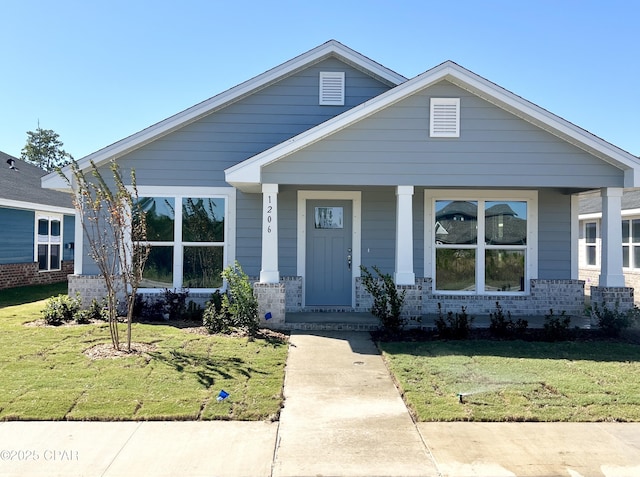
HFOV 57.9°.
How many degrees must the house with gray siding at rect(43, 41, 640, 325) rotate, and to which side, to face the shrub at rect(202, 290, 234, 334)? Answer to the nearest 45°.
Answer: approximately 45° to its right

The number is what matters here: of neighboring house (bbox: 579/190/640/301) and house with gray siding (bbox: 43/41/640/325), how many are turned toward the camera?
2

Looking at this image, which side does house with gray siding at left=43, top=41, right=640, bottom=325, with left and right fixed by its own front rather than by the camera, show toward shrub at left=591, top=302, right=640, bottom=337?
left

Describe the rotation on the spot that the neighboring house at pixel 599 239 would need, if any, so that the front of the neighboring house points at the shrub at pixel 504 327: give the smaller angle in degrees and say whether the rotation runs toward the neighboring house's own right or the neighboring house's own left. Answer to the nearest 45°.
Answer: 0° — it already faces it

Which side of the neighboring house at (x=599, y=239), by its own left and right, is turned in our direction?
front

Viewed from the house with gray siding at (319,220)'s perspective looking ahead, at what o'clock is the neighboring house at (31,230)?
The neighboring house is roughly at 4 o'clock from the house with gray siding.

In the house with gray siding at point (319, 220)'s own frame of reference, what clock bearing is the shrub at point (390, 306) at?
The shrub is roughly at 11 o'clock from the house with gray siding.

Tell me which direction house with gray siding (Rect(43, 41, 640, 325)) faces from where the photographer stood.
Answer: facing the viewer

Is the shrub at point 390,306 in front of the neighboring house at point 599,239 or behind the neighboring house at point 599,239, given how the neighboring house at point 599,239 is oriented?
in front

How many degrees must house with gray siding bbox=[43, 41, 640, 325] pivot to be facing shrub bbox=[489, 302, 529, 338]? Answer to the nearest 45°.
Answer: approximately 45° to its left
